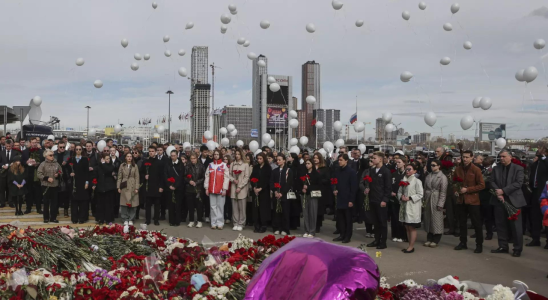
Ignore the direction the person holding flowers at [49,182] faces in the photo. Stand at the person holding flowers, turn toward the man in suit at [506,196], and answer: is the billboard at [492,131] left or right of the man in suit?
left

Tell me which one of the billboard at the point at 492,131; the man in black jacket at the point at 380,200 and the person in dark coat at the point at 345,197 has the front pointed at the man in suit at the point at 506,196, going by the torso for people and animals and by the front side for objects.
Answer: the billboard

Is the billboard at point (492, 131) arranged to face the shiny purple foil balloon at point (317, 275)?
yes

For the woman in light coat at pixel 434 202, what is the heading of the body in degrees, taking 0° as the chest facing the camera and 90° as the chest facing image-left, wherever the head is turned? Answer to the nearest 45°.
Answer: approximately 45°

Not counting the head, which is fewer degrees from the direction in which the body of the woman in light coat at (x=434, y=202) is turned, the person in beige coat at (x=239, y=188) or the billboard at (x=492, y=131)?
the person in beige coat

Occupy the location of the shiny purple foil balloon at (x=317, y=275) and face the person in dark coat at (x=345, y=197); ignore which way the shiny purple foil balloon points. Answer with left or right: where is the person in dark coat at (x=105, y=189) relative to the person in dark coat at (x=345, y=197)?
left

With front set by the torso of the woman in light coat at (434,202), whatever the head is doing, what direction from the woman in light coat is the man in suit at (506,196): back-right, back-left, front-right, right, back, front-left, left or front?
back-left

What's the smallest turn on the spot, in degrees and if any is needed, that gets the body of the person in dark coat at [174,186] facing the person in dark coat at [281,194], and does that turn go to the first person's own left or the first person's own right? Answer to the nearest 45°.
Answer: approximately 45° to the first person's own left
